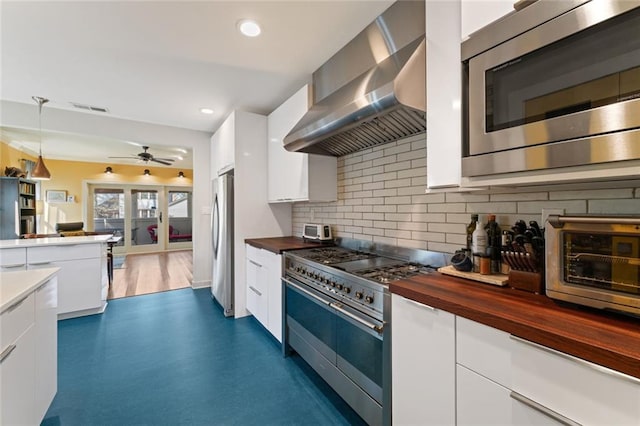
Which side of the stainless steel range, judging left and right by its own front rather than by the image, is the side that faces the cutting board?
left

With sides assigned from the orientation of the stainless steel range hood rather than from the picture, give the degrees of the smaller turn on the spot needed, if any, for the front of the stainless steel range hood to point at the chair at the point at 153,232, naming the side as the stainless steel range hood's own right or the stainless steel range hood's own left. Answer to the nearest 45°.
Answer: approximately 90° to the stainless steel range hood's own right

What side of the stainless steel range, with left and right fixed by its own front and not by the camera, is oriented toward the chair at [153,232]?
right

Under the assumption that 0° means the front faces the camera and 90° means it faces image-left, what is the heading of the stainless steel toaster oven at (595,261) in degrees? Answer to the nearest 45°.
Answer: approximately 45°

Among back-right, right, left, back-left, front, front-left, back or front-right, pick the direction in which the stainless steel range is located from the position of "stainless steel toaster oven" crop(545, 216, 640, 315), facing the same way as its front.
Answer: front-right
